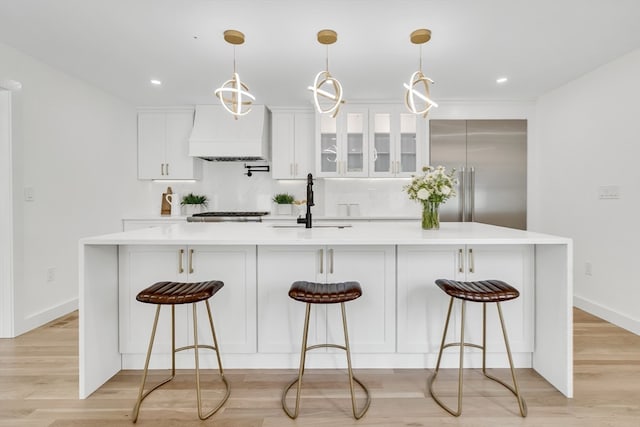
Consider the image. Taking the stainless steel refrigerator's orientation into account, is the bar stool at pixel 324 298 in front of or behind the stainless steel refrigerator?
in front

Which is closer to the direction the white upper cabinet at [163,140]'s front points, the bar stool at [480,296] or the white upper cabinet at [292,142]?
the bar stool

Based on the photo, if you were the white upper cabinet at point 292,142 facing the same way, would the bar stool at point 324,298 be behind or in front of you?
in front

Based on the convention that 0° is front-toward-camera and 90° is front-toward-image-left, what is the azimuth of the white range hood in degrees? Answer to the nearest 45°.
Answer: approximately 0°
